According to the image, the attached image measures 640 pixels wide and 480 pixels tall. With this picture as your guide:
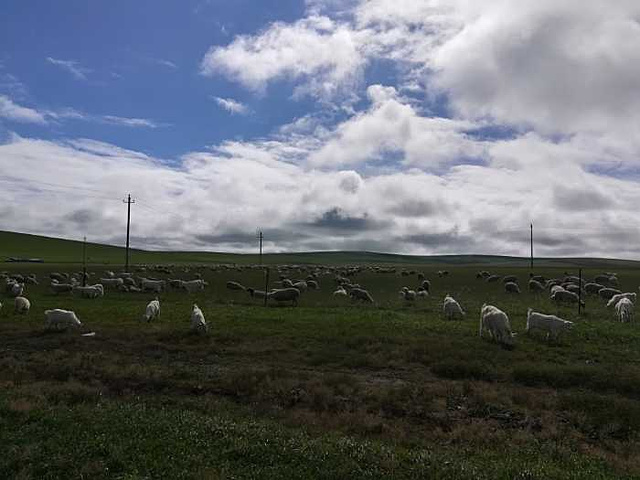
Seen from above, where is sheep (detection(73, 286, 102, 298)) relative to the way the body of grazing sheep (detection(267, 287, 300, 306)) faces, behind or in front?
in front

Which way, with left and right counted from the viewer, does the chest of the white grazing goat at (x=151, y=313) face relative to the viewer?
facing the viewer and to the left of the viewer

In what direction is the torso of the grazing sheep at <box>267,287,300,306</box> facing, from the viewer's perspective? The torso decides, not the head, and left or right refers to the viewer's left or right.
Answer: facing to the left of the viewer

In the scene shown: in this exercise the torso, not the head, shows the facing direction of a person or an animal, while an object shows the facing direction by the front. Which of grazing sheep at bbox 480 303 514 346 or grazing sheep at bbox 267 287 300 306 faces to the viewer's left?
grazing sheep at bbox 267 287 300 306

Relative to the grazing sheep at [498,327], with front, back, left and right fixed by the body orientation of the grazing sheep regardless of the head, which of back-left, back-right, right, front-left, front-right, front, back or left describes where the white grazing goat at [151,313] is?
back-right

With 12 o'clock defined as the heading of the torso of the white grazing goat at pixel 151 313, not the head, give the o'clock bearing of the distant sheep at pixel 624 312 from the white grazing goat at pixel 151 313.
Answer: the distant sheep at pixel 624 312 is roughly at 8 o'clock from the white grazing goat at pixel 151 313.

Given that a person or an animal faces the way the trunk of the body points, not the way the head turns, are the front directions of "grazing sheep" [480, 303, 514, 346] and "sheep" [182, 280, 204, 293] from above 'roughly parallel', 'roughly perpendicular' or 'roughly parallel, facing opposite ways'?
roughly perpendicular

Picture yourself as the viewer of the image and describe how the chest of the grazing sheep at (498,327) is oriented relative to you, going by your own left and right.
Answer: facing the viewer and to the right of the viewer

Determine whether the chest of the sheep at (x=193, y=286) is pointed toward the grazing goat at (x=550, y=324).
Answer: no
